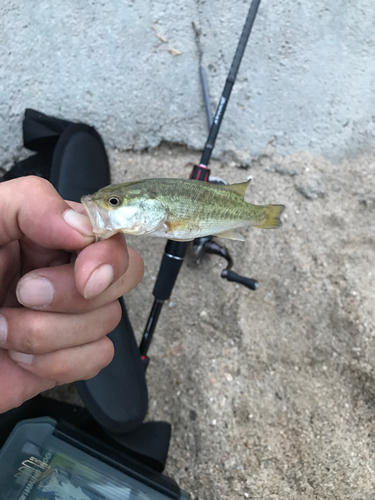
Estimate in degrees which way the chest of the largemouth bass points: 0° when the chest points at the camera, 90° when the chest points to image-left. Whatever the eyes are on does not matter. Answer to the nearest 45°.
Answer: approximately 90°
